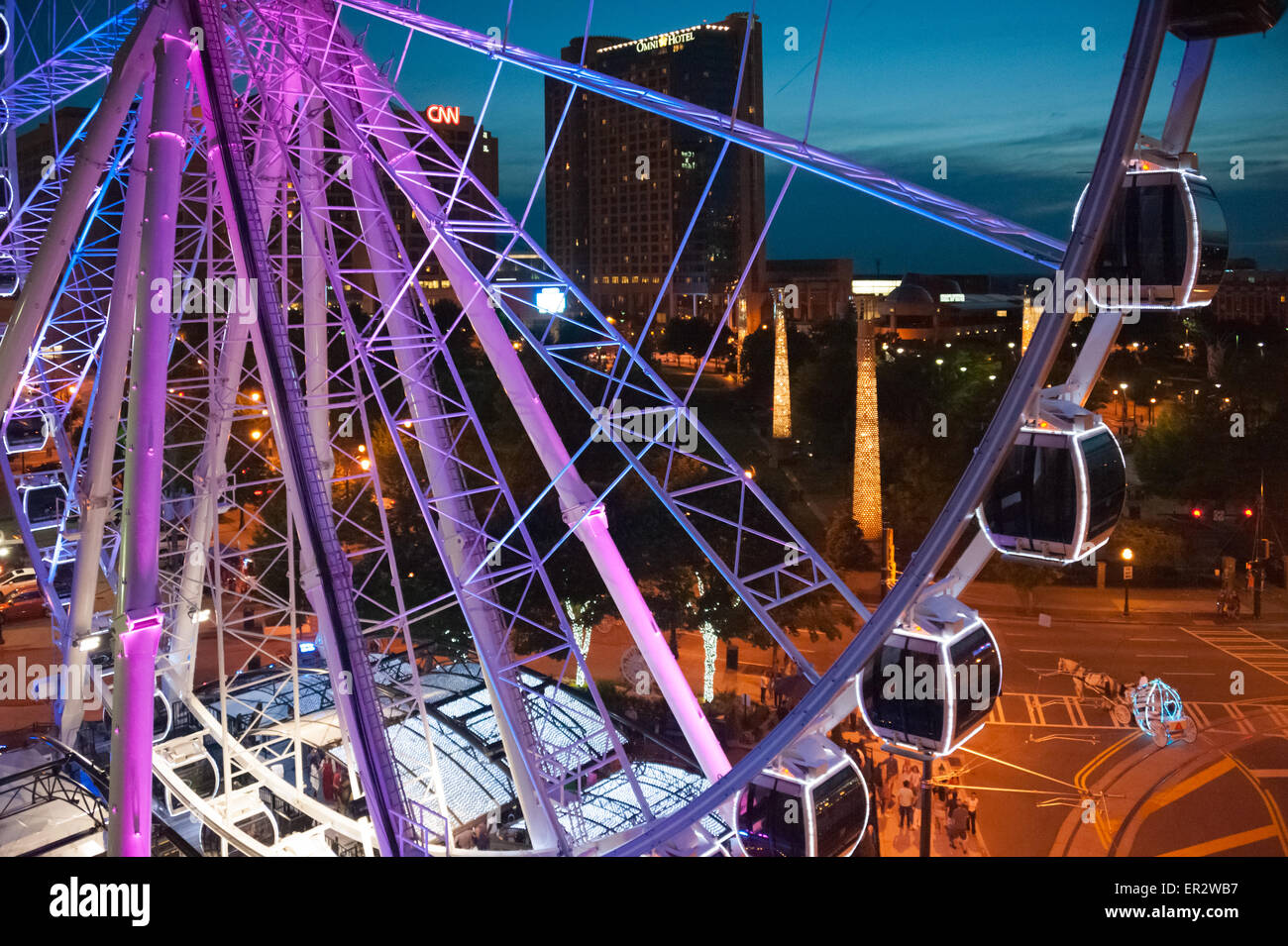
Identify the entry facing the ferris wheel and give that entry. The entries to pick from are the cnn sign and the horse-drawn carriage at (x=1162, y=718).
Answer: the cnn sign

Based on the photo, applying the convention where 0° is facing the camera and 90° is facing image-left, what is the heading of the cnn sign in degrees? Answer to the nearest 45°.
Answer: approximately 0°

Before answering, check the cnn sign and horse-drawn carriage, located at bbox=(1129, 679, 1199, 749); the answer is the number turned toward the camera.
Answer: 1

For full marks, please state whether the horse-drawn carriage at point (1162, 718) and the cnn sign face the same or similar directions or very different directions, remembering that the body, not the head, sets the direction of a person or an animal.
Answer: very different directions

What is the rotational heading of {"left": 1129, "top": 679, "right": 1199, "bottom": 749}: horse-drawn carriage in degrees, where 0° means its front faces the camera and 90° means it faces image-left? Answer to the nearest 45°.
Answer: approximately 135°
